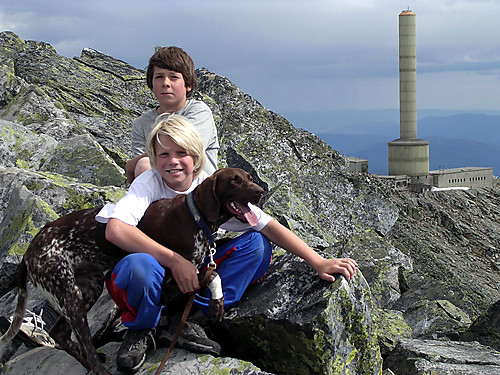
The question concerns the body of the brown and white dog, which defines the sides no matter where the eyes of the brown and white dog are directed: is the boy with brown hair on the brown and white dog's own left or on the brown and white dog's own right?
on the brown and white dog's own left

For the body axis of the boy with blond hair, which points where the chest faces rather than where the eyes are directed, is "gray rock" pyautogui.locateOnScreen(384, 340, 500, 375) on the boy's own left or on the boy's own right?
on the boy's own left

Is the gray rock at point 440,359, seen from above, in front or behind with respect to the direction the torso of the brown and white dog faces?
in front

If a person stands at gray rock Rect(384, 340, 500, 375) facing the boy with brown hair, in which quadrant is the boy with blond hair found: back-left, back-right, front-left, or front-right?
front-left

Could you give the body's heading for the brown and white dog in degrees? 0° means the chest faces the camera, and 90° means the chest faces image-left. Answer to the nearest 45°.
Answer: approximately 270°

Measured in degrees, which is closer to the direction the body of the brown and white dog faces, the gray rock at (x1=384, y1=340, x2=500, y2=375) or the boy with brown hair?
the gray rock

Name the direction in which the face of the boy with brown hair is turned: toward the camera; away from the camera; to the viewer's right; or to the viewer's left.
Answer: toward the camera

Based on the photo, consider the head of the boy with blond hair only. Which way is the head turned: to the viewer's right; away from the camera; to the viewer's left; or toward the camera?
toward the camera

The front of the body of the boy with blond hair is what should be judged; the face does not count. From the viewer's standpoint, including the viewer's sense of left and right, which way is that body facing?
facing the viewer

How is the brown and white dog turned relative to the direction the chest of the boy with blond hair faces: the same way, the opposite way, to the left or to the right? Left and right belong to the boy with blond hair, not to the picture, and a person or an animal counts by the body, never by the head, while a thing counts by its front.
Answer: to the left
